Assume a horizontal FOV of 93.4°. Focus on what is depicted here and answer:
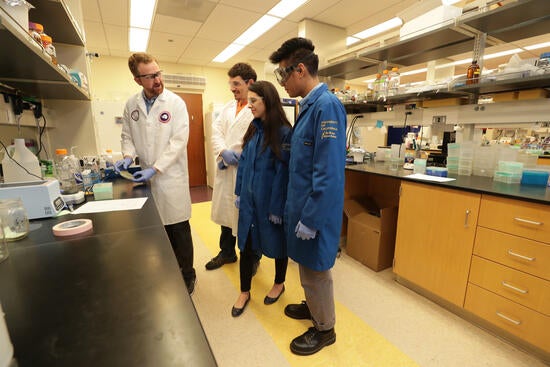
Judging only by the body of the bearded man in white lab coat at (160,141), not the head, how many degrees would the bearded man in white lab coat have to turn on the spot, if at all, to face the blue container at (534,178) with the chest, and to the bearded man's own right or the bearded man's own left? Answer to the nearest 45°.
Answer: approximately 90° to the bearded man's own left

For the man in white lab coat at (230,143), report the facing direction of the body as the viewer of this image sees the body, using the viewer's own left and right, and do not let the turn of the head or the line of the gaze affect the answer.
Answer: facing the viewer and to the left of the viewer

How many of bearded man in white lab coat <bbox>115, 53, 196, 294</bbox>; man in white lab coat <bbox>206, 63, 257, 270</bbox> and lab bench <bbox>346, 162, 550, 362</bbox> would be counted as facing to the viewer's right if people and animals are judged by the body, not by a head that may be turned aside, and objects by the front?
0

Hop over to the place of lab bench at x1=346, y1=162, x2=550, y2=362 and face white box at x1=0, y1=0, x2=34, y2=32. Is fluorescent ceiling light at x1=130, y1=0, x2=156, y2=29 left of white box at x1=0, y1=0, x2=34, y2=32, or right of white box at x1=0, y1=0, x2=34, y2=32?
right

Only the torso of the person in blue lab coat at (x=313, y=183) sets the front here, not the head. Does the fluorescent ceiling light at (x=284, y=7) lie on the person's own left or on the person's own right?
on the person's own right

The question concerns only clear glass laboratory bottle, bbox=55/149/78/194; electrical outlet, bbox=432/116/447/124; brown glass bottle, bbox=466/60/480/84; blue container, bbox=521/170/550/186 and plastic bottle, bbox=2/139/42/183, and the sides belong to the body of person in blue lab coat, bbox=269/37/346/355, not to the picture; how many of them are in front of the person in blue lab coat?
2

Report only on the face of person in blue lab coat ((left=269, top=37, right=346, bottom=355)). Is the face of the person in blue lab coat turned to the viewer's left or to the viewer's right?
to the viewer's left

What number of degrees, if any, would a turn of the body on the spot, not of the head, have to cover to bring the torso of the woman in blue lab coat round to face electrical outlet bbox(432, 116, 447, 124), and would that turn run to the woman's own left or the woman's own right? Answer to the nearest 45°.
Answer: approximately 180°

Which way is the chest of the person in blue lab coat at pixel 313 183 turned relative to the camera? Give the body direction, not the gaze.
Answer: to the viewer's left

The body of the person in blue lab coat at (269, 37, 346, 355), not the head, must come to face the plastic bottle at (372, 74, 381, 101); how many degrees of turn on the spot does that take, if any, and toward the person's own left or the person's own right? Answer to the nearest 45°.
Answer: approximately 90° to the person's own right

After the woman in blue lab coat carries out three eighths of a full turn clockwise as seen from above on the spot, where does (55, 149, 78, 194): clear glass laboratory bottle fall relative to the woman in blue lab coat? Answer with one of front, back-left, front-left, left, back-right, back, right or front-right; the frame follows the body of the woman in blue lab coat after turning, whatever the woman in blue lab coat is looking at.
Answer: left

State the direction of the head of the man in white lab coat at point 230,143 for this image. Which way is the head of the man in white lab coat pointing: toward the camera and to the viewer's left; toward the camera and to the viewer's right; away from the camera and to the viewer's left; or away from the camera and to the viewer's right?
toward the camera and to the viewer's left

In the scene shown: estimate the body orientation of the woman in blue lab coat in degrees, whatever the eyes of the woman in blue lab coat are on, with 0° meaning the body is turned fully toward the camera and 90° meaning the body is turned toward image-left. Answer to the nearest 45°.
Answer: approximately 45°
